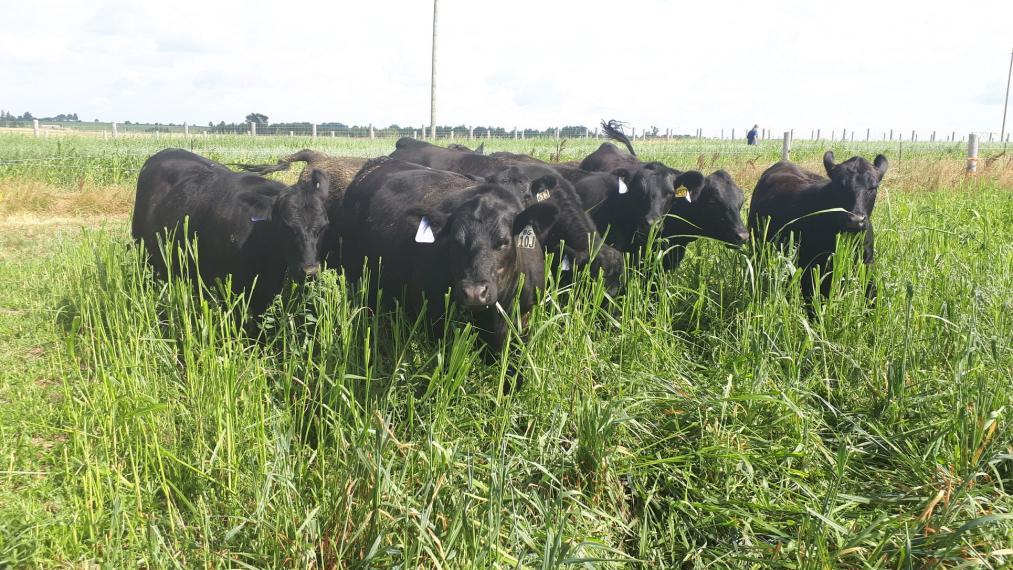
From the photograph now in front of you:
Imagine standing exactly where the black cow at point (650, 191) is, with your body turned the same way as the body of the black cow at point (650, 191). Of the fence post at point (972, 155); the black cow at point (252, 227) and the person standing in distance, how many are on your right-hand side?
1

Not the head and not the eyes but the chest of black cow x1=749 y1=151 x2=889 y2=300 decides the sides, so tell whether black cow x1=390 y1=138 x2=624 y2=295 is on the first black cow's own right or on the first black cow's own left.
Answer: on the first black cow's own right

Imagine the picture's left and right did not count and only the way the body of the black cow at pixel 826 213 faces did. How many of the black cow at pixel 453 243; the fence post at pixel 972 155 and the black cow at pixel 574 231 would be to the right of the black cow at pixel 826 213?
2

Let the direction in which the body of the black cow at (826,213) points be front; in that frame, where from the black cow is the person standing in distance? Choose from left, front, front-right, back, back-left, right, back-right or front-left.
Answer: back-left

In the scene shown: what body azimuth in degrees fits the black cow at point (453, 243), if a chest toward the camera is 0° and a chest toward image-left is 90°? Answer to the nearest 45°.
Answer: approximately 315°

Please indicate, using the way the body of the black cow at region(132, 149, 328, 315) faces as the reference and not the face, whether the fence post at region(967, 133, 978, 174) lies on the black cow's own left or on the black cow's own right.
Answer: on the black cow's own left

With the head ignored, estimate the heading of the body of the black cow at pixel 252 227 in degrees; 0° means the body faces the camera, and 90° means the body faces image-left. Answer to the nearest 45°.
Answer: approximately 315°

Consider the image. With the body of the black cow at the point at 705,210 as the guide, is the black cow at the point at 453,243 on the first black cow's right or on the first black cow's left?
on the first black cow's right
